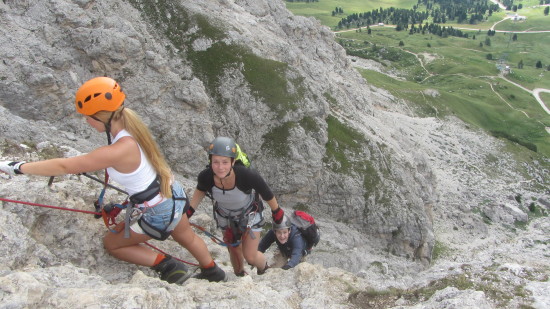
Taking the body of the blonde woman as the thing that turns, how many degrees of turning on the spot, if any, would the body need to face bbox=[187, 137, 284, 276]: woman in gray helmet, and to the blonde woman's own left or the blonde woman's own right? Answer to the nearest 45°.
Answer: approximately 135° to the blonde woman's own right

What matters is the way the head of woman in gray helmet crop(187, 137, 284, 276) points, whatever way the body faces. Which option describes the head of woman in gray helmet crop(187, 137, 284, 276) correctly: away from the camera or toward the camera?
toward the camera

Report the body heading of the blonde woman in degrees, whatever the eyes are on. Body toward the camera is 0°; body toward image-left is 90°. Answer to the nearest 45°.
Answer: approximately 90°

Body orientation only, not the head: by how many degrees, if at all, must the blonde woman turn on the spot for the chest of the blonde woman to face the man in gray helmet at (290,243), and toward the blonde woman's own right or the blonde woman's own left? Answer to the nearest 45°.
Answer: approximately 135° to the blonde woman's own right

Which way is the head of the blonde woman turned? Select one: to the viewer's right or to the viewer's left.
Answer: to the viewer's left

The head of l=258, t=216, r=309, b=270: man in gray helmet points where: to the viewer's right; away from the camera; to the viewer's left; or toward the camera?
toward the camera
